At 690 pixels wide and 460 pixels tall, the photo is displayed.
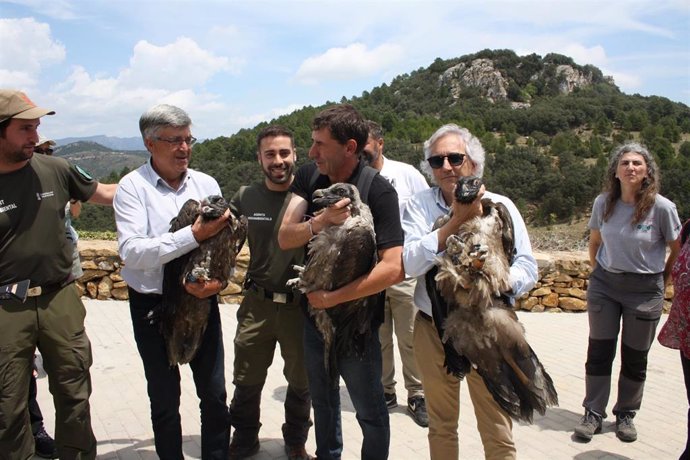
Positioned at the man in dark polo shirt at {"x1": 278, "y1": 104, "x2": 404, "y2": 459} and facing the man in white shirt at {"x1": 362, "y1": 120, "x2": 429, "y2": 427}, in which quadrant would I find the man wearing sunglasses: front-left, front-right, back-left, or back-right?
front-right

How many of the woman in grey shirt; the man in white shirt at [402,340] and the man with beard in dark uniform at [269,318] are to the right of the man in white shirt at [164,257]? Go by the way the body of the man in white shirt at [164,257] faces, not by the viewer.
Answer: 0

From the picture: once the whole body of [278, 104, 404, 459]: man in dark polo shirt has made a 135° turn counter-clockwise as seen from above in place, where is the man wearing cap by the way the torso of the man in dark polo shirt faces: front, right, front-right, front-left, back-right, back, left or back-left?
back

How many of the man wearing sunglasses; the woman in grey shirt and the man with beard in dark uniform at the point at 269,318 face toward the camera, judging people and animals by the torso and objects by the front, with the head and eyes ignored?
3

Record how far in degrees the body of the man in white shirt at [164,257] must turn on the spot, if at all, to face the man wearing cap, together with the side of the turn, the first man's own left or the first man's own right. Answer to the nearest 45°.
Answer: approximately 135° to the first man's own right

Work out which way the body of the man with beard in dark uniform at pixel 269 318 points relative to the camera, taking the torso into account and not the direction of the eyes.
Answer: toward the camera

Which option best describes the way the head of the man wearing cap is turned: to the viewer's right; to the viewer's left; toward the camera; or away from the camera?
to the viewer's right

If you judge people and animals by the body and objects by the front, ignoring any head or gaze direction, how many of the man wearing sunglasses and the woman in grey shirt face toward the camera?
2

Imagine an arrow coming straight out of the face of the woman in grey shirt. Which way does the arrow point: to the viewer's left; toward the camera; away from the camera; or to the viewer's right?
toward the camera

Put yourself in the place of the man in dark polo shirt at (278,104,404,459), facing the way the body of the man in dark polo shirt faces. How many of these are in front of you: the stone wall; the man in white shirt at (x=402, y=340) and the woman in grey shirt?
0

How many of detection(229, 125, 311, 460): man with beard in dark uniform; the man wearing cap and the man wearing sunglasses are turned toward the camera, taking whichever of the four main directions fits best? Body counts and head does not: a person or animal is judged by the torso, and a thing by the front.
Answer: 3

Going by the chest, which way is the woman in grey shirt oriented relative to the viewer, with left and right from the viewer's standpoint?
facing the viewer

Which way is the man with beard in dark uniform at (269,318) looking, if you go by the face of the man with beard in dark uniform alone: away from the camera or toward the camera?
toward the camera

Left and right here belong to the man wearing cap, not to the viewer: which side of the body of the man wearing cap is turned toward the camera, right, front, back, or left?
front

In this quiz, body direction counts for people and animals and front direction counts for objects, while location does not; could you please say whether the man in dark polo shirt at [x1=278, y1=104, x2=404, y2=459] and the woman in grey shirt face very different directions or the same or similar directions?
same or similar directions
